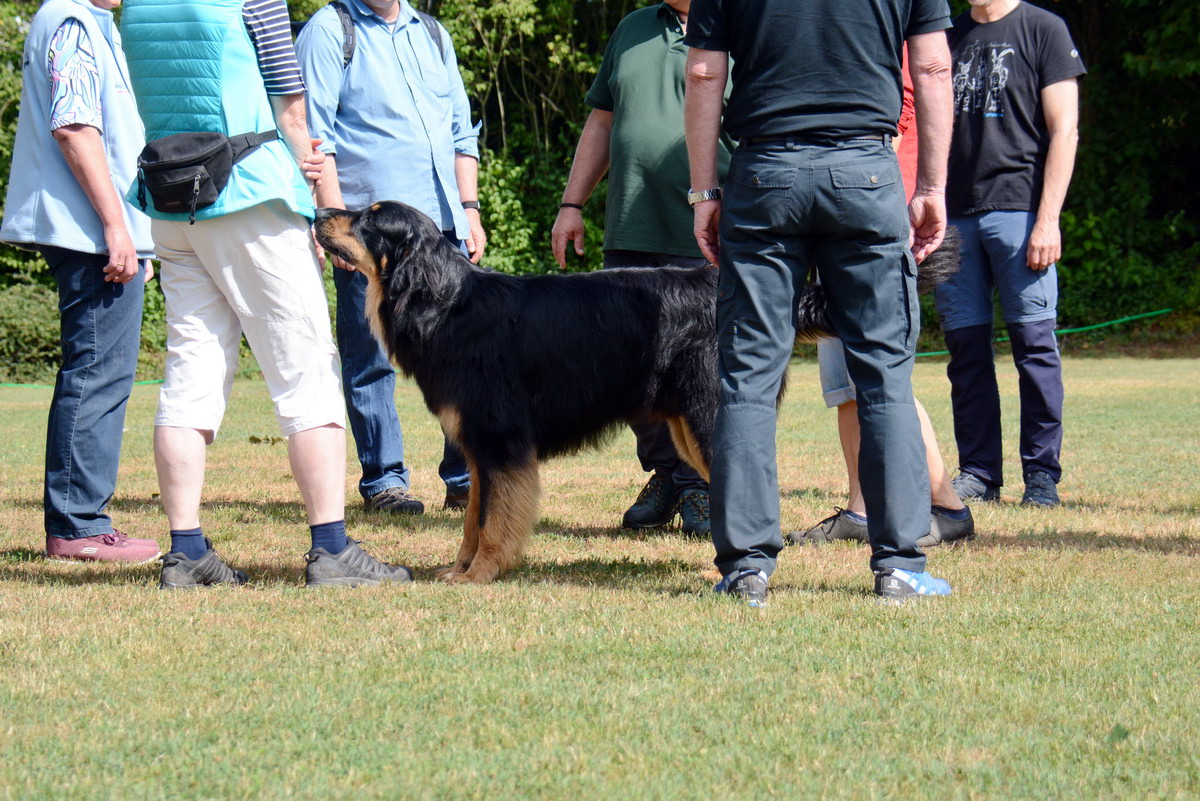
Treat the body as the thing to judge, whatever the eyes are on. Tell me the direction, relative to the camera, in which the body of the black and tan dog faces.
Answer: to the viewer's left

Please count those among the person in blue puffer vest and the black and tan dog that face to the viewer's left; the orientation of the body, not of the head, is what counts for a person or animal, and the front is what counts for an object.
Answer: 1

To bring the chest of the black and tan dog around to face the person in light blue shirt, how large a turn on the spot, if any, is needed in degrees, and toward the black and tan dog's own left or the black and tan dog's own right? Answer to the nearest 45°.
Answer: approximately 90° to the black and tan dog's own right

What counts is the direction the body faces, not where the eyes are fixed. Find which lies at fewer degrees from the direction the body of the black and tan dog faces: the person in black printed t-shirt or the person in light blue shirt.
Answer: the person in light blue shirt

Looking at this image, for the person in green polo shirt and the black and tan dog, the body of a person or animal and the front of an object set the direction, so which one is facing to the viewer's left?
the black and tan dog

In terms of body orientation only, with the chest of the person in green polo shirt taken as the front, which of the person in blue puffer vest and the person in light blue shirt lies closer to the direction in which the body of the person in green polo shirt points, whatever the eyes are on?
the person in blue puffer vest

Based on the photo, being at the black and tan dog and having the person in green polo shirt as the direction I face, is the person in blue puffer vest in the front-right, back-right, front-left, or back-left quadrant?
back-left

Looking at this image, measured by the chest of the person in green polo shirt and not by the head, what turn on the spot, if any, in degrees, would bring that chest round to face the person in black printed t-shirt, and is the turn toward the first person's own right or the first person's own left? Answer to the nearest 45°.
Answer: approximately 90° to the first person's own left

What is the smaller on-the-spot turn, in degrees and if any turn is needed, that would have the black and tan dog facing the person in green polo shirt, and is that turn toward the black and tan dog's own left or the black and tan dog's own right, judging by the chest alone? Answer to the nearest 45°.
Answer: approximately 135° to the black and tan dog's own right

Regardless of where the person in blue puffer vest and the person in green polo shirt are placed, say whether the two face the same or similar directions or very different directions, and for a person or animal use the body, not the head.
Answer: very different directions

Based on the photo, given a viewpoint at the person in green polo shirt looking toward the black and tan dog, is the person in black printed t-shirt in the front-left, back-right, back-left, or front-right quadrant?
back-left
